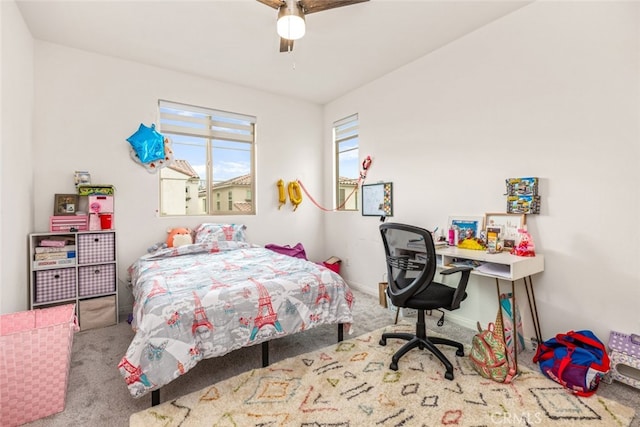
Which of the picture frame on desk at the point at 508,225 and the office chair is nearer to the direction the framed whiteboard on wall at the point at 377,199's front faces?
the office chair

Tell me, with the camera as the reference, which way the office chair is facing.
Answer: facing away from the viewer and to the right of the viewer

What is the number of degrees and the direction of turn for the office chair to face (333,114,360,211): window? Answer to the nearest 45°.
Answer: approximately 90° to its left

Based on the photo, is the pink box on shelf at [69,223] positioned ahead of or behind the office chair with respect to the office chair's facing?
behind

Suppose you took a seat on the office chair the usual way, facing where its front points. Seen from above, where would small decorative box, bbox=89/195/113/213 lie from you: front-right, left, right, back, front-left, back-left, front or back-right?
back-left

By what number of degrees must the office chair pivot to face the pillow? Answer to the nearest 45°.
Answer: approximately 135° to its left

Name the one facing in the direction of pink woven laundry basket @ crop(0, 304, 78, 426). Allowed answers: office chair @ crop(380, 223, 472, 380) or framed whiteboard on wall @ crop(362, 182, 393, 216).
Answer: the framed whiteboard on wall

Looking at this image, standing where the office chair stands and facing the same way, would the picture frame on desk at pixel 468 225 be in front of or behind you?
in front

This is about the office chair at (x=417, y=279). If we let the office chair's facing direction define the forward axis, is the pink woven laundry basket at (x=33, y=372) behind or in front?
behind

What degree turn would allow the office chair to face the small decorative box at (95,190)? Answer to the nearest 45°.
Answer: approximately 135° to its left

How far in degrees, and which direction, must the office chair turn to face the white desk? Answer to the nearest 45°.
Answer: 0° — it already faces it

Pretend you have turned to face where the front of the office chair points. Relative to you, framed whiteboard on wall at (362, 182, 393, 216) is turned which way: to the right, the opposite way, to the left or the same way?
the opposite way

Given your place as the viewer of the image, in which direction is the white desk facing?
facing the viewer and to the left of the viewer

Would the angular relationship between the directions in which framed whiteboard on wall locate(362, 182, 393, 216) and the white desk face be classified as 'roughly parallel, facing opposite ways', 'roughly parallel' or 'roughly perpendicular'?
roughly parallel

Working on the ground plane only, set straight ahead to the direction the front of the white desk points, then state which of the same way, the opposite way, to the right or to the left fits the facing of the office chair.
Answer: the opposite way

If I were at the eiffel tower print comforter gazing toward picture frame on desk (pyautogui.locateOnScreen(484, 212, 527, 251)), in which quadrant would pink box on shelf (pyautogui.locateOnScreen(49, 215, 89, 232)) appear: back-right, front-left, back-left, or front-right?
back-left

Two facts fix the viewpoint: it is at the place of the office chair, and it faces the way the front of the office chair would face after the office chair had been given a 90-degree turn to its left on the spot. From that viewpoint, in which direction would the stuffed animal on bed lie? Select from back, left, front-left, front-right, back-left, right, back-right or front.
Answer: front-left

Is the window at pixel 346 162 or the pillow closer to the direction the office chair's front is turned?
the window

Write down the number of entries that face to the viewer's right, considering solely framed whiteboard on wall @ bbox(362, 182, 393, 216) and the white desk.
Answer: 0
